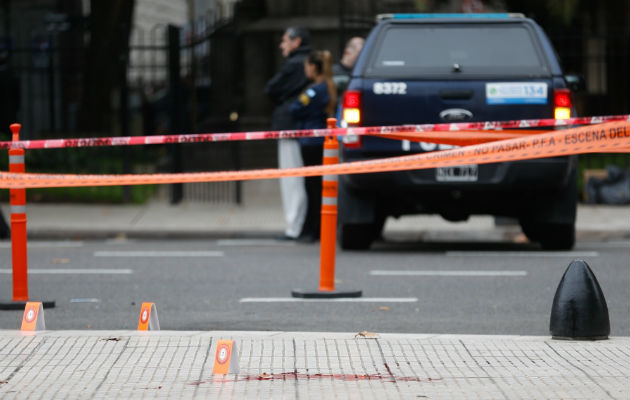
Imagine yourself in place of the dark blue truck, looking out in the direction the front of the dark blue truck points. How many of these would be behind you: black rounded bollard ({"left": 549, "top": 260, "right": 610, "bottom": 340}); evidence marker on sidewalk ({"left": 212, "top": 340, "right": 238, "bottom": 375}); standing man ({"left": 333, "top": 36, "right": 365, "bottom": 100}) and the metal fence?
2

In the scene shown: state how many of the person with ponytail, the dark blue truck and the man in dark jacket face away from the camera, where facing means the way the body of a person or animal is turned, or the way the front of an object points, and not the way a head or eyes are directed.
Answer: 1

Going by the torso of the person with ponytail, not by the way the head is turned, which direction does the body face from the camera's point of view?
to the viewer's left

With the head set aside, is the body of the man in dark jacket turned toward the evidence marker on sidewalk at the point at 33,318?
no

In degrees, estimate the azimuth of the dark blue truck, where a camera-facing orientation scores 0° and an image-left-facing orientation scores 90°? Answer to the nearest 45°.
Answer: approximately 180°

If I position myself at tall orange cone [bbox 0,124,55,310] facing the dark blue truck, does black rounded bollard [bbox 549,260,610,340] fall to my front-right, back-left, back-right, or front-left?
front-right

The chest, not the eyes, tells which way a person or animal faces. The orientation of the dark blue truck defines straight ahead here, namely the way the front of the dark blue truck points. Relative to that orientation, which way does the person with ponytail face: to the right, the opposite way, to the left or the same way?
to the left

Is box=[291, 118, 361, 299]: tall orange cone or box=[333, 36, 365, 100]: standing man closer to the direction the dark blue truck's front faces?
the standing man
